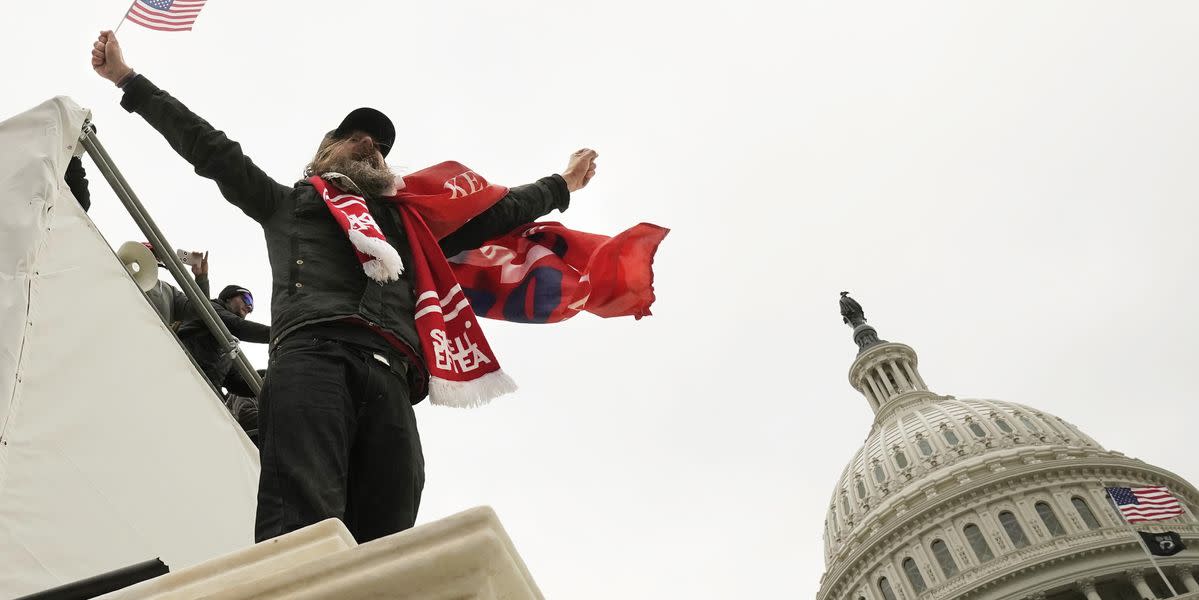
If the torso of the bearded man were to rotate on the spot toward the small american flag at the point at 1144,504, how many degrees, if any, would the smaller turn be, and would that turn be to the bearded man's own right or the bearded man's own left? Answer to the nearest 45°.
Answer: approximately 90° to the bearded man's own left

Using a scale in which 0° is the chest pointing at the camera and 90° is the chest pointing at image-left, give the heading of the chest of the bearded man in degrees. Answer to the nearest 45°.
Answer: approximately 315°
